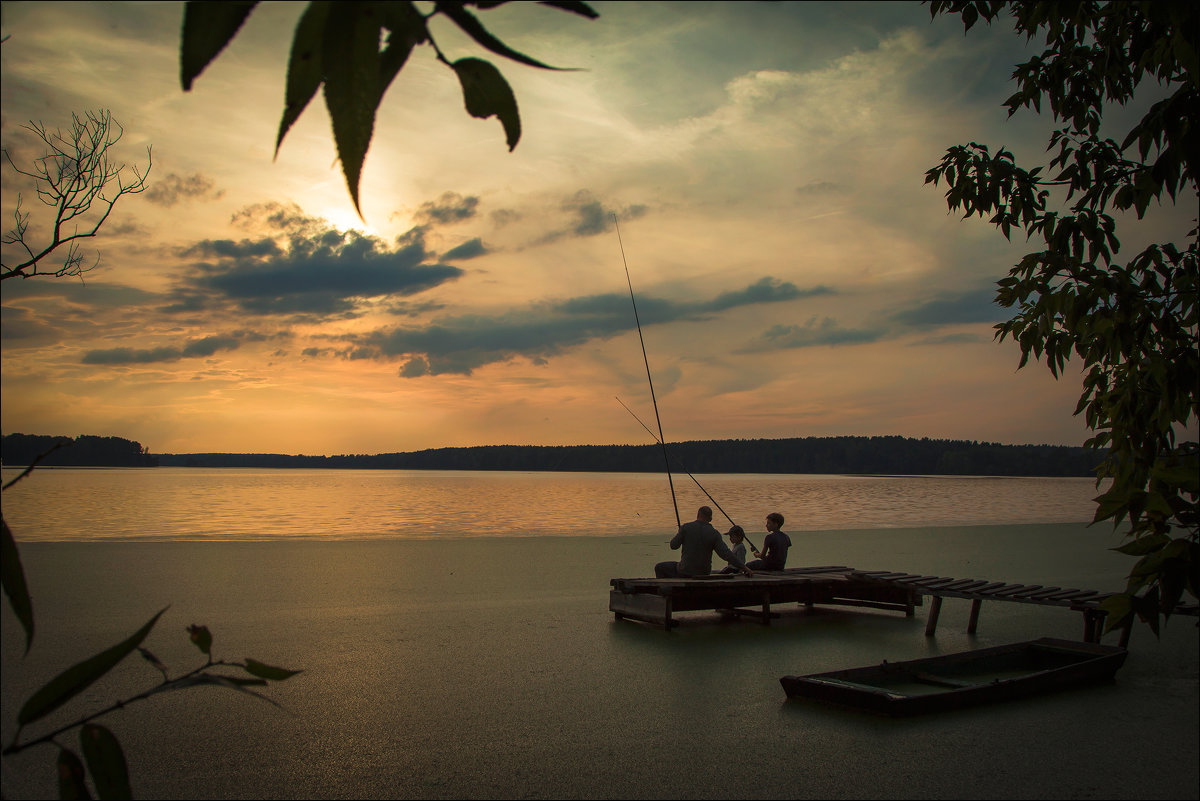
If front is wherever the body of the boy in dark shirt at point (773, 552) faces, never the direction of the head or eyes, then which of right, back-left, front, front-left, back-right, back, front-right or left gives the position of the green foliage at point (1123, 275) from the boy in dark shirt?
back-left

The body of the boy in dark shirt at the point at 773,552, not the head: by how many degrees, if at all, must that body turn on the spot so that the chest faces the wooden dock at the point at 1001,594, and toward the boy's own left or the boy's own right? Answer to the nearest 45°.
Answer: approximately 180°

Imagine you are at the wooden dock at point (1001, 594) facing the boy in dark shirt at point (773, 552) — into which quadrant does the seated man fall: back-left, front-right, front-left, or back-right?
front-left

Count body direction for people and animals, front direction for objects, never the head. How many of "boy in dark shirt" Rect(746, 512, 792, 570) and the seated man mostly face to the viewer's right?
0

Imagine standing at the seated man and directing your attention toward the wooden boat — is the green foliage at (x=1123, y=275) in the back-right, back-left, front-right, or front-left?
front-right

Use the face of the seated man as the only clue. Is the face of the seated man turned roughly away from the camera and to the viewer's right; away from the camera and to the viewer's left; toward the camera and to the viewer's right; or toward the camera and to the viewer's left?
away from the camera and to the viewer's right

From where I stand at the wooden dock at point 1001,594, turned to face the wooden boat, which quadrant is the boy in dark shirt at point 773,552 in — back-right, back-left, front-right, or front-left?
back-right

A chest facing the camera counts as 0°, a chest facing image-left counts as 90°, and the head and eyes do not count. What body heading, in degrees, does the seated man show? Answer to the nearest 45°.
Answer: approximately 135°

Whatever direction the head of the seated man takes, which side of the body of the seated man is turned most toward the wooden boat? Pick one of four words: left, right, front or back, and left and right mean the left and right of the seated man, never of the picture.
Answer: back

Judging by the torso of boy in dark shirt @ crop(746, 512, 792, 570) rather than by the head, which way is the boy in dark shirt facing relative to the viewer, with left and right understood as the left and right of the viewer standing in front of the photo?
facing away from the viewer and to the left of the viewer

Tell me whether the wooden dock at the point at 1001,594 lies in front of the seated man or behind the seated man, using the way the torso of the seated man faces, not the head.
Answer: behind
